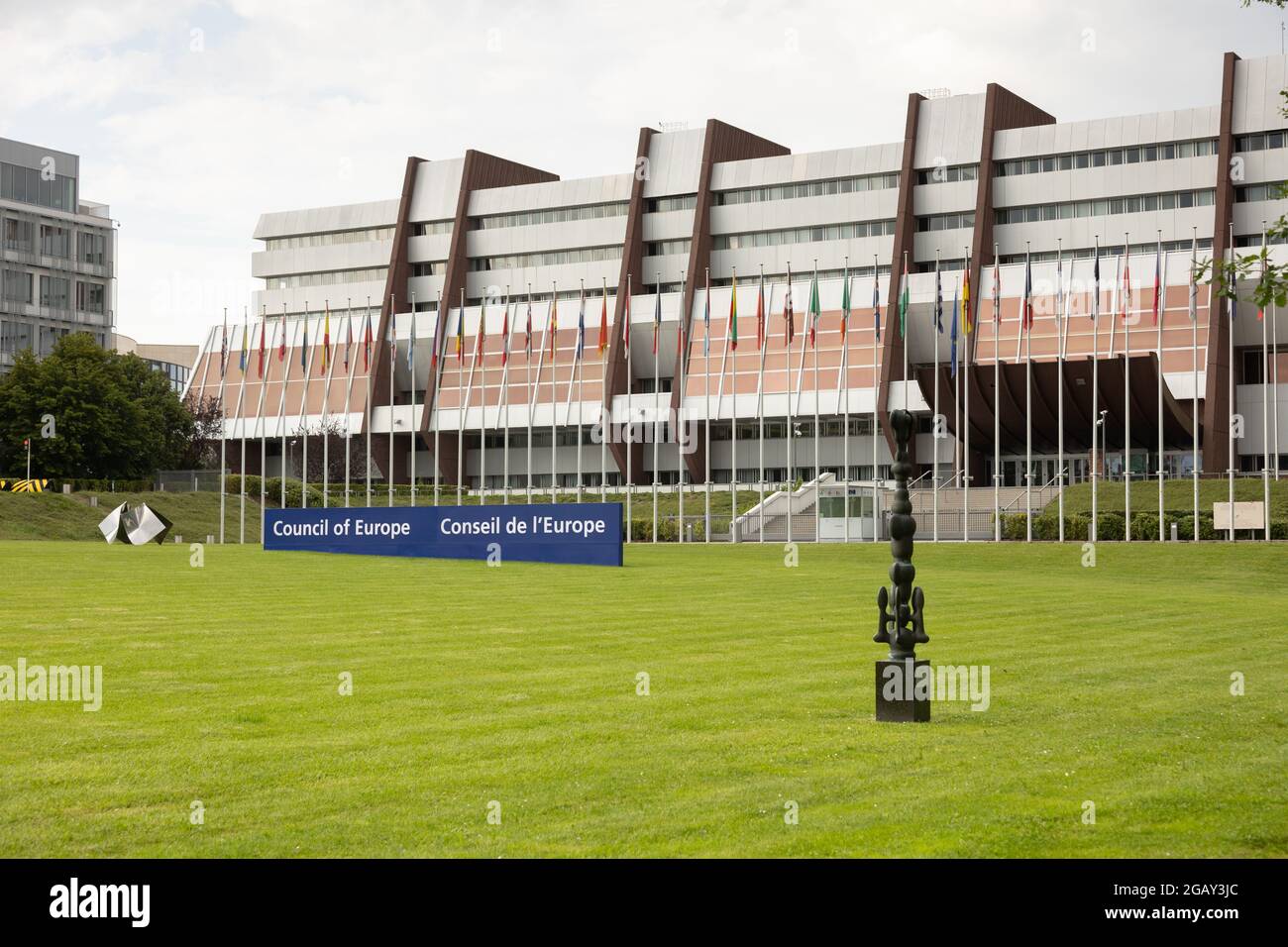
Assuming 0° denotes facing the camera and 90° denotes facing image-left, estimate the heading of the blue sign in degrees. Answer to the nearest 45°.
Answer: approximately 45°
